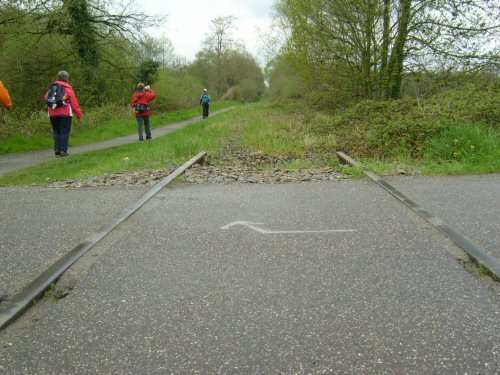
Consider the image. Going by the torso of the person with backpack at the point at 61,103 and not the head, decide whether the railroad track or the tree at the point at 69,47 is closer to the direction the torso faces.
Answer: the tree

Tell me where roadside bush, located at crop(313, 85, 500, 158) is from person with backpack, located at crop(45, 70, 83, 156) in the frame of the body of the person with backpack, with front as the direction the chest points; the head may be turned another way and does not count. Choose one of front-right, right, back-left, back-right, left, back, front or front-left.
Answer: right

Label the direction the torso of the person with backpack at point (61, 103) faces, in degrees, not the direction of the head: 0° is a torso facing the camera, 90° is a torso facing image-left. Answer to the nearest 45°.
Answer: approximately 225°

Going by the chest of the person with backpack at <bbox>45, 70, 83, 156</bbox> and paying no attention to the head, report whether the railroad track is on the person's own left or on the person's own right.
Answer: on the person's own right

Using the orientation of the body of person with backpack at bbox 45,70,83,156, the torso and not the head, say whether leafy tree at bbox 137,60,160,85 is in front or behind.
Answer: in front

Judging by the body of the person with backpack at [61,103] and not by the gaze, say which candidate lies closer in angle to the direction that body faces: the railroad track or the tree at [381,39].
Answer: the tree

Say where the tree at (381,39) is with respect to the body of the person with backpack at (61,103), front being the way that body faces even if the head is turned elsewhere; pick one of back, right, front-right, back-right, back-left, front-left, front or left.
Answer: front-right

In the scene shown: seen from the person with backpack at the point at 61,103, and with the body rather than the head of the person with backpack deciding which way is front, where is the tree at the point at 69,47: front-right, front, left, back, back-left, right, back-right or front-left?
front-left
